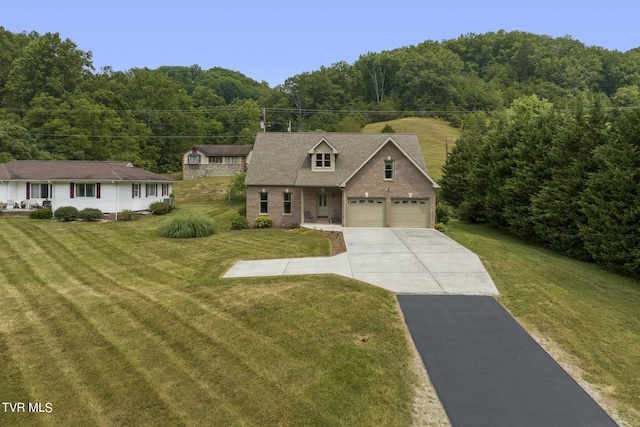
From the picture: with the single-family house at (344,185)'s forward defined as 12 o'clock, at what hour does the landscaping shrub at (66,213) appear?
The landscaping shrub is roughly at 3 o'clock from the single-family house.

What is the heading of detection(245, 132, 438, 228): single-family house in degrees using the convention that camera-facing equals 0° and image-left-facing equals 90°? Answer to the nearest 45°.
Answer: approximately 0°

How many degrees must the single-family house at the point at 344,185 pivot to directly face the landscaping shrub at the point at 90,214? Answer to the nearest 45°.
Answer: approximately 90° to its right

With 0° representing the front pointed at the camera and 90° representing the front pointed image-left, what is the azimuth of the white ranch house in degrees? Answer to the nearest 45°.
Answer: approximately 0°

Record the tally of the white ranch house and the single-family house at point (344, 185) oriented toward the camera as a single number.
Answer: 2

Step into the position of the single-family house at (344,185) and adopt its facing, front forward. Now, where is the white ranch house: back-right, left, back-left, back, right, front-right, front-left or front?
right

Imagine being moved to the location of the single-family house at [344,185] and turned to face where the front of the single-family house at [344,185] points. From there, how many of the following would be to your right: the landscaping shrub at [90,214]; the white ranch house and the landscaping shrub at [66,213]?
3

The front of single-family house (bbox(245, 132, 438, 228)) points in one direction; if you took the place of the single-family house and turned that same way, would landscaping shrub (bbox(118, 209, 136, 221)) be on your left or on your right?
on your right

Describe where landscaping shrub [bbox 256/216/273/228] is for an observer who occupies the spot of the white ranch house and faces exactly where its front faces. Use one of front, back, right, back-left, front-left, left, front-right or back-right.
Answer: front-left

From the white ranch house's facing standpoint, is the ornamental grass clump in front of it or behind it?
in front

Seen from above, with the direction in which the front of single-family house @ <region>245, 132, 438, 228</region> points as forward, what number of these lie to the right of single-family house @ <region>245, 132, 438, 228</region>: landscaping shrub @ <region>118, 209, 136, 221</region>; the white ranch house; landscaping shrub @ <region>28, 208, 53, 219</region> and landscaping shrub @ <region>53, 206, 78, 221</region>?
4

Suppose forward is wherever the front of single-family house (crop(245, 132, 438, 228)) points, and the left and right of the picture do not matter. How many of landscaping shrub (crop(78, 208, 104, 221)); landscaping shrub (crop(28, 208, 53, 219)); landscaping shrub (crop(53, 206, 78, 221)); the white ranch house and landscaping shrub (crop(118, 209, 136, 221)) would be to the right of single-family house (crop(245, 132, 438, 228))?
5
